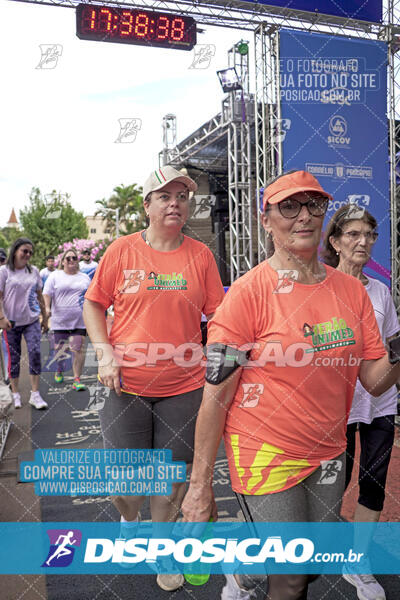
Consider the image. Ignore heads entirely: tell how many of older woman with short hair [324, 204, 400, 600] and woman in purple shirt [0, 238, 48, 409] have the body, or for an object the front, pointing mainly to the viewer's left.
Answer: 0

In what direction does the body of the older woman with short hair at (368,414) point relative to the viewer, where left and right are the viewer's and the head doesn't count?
facing the viewer and to the right of the viewer

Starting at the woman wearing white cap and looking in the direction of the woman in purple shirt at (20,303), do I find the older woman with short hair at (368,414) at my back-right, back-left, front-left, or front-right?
back-right

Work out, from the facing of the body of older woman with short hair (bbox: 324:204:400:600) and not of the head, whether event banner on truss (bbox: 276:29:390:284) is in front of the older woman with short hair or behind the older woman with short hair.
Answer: behind

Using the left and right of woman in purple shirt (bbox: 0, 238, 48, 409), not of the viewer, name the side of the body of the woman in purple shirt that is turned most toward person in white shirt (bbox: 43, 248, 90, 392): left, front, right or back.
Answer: left

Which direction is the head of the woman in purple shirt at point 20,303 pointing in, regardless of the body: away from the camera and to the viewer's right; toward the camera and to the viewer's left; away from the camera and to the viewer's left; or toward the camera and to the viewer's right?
toward the camera and to the viewer's right

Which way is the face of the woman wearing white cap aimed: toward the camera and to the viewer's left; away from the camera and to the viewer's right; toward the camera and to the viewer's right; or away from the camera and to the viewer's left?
toward the camera and to the viewer's right

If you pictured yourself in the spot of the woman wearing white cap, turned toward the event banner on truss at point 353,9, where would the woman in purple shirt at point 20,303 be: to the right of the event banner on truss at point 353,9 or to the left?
left

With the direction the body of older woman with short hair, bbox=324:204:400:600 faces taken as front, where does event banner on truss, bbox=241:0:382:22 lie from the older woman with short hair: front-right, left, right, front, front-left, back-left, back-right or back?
back-left

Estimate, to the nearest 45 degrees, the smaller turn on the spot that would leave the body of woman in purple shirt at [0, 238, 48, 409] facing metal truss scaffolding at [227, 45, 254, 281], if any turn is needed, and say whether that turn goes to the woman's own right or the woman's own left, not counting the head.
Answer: approximately 90° to the woman's own left
